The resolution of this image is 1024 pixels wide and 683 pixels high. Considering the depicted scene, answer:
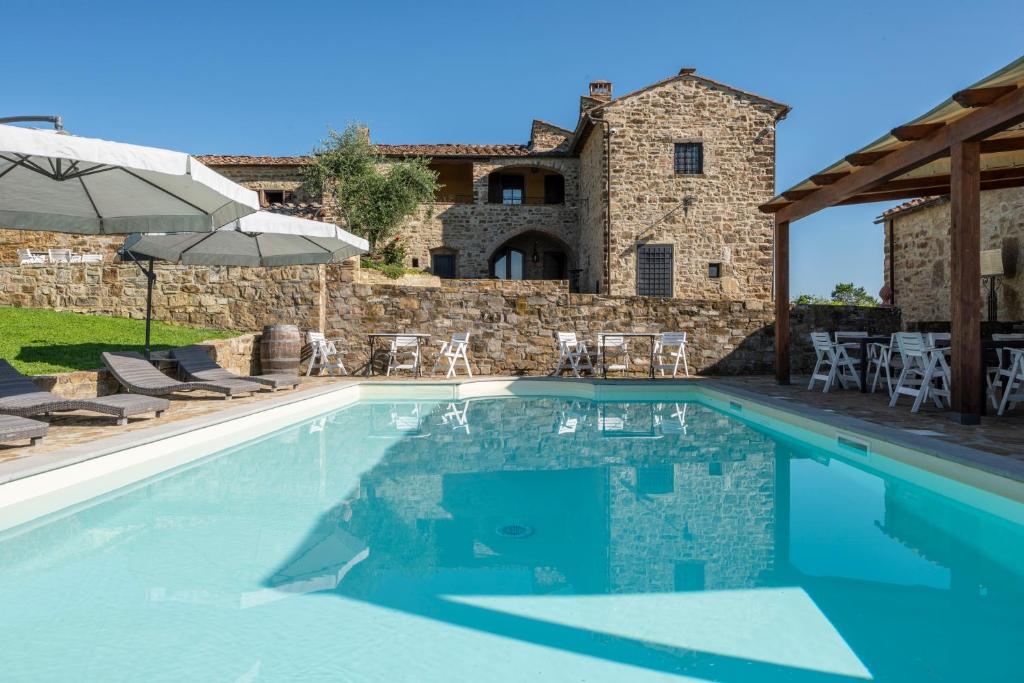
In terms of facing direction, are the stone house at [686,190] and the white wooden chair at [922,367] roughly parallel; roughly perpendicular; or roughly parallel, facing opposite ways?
roughly perpendicular

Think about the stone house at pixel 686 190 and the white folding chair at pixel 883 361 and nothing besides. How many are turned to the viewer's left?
1

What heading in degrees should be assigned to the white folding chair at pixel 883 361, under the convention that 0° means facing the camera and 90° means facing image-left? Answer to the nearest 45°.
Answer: approximately 90°

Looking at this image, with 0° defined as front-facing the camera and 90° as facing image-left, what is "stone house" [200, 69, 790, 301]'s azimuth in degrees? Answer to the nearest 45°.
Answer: approximately 0°
